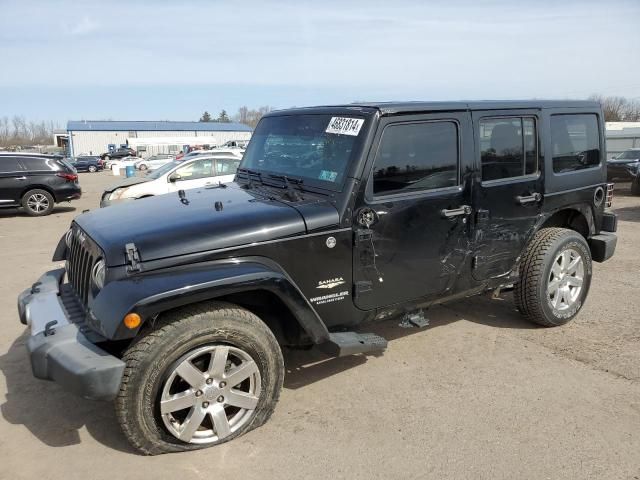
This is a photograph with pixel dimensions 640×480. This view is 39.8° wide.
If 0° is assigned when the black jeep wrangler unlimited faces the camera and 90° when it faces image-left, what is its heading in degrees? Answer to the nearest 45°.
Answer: approximately 45°

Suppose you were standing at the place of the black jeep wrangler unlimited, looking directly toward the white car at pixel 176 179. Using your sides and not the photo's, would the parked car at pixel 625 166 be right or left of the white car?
right

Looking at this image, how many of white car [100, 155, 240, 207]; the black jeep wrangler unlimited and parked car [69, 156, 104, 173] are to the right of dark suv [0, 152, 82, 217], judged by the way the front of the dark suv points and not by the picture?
1

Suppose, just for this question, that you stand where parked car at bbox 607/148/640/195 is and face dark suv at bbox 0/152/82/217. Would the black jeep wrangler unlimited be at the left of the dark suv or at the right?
left

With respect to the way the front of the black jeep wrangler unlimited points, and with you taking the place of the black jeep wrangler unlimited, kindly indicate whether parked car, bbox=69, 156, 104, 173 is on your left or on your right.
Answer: on your right

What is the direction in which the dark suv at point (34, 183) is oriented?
to the viewer's left

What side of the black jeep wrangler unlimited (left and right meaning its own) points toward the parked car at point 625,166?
back

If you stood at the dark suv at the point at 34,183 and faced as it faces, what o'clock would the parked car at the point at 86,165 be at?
The parked car is roughly at 3 o'clock from the dark suv.
